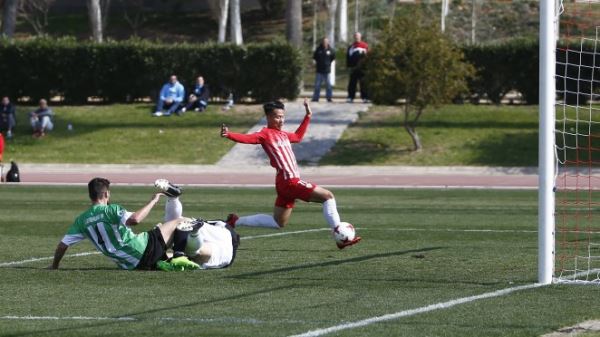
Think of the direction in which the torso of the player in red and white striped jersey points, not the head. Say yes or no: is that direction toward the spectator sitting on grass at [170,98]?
no

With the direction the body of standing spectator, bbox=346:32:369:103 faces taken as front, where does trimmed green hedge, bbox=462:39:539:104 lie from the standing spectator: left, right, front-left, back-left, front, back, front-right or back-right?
left

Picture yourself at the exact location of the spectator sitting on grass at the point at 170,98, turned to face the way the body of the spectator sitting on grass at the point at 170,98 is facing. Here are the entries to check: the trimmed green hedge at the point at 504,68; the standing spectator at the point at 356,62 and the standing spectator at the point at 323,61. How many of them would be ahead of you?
0

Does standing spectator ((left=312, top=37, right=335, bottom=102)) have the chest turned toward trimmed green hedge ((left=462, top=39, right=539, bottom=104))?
no

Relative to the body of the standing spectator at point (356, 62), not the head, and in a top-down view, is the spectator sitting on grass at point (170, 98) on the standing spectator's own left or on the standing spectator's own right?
on the standing spectator's own right

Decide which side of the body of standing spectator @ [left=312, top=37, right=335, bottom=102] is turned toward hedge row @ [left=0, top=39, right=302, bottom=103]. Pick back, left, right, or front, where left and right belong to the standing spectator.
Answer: right

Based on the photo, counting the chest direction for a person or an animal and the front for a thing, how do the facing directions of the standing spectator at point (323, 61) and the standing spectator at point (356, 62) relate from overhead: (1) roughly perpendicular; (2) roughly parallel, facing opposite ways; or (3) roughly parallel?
roughly parallel

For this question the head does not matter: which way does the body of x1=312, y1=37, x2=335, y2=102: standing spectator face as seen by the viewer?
toward the camera

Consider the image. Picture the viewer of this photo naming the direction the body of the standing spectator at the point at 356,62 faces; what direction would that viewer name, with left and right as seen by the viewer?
facing the viewer

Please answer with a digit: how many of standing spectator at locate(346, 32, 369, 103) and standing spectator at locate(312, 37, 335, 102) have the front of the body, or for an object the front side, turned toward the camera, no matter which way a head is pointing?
2

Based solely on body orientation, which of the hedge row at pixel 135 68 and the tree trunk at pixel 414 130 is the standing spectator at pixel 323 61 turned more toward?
the tree trunk

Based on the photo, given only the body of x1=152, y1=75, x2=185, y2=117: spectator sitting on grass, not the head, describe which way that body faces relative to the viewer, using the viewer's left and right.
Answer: facing the viewer and to the left of the viewer

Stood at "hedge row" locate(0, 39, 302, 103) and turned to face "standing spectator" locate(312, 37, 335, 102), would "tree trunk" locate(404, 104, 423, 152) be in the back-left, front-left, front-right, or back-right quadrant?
front-right
